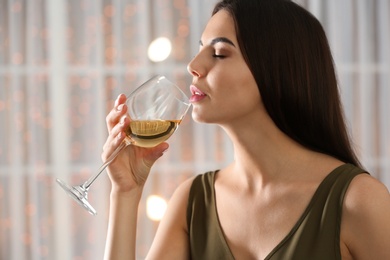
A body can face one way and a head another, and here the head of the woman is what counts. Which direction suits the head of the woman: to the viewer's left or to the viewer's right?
to the viewer's left

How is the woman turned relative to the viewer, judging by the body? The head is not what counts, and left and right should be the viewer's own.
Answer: facing the viewer and to the left of the viewer
